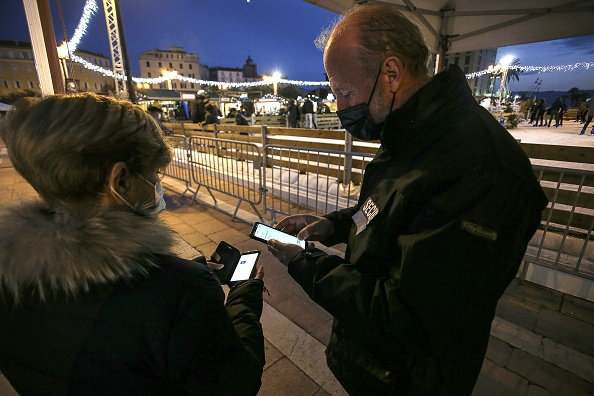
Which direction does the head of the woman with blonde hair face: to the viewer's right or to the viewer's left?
to the viewer's right

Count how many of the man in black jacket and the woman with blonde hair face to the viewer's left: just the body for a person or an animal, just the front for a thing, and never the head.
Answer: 1

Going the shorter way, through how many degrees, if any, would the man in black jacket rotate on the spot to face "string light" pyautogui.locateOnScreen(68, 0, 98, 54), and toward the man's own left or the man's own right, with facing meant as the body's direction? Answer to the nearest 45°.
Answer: approximately 45° to the man's own right

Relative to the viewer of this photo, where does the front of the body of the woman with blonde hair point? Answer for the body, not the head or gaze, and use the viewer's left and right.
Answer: facing away from the viewer and to the right of the viewer

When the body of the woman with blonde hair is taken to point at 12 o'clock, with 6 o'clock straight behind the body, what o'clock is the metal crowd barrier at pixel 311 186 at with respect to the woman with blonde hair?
The metal crowd barrier is roughly at 12 o'clock from the woman with blonde hair.

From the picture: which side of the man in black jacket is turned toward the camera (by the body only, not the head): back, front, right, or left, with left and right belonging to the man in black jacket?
left

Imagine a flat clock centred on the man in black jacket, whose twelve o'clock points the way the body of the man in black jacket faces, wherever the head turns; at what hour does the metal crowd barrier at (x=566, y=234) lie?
The metal crowd barrier is roughly at 4 o'clock from the man in black jacket.
